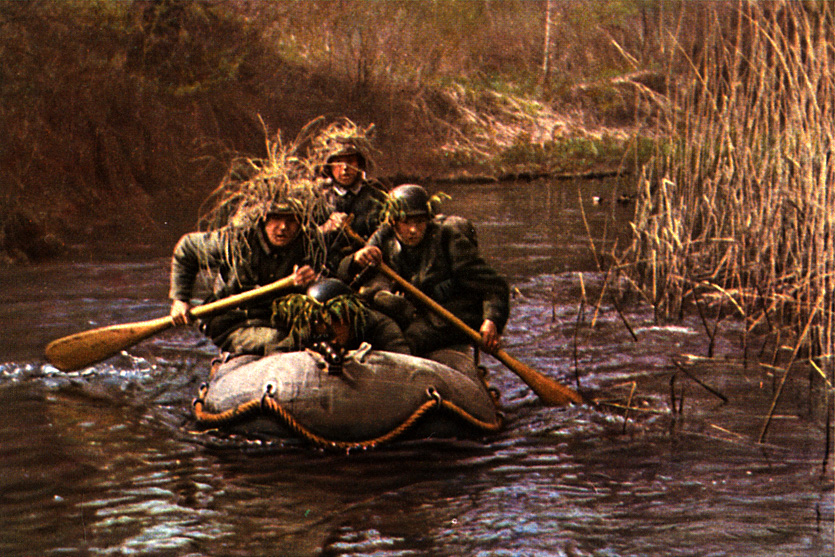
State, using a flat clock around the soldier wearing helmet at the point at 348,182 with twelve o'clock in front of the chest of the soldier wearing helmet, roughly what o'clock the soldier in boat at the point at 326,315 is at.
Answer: The soldier in boat is roughly at 12 o'clock from the soldier wearing helmet.

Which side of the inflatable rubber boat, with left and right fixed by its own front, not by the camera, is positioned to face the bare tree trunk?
back

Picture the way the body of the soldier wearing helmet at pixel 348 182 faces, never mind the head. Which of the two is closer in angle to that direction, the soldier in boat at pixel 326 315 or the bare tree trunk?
the soldier in boat

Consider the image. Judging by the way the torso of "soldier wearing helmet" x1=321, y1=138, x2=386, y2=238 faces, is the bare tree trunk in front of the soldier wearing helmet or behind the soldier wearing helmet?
behind

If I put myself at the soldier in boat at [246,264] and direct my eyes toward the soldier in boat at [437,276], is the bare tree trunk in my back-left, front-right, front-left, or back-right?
front-left

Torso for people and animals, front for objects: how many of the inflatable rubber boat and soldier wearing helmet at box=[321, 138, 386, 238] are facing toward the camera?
2

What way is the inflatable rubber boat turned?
toward the camera

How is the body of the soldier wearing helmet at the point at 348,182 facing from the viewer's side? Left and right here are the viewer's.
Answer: facing the viewer

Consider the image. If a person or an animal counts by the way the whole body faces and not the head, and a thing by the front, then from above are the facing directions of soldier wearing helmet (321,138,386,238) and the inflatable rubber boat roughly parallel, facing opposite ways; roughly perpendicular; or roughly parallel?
roughly parallel

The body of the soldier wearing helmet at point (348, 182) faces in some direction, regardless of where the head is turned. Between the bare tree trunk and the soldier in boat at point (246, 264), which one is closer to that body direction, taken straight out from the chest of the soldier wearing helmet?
the soldier in boat

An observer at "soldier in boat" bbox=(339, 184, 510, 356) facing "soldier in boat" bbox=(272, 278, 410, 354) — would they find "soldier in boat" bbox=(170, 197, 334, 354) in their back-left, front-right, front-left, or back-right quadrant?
front-right

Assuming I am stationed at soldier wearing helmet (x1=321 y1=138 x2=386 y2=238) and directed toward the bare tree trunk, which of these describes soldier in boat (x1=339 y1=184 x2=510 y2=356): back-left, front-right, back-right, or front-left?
back-right
